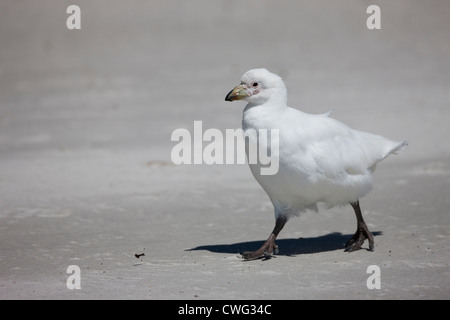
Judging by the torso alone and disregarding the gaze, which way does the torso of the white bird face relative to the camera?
to the viewer's left
